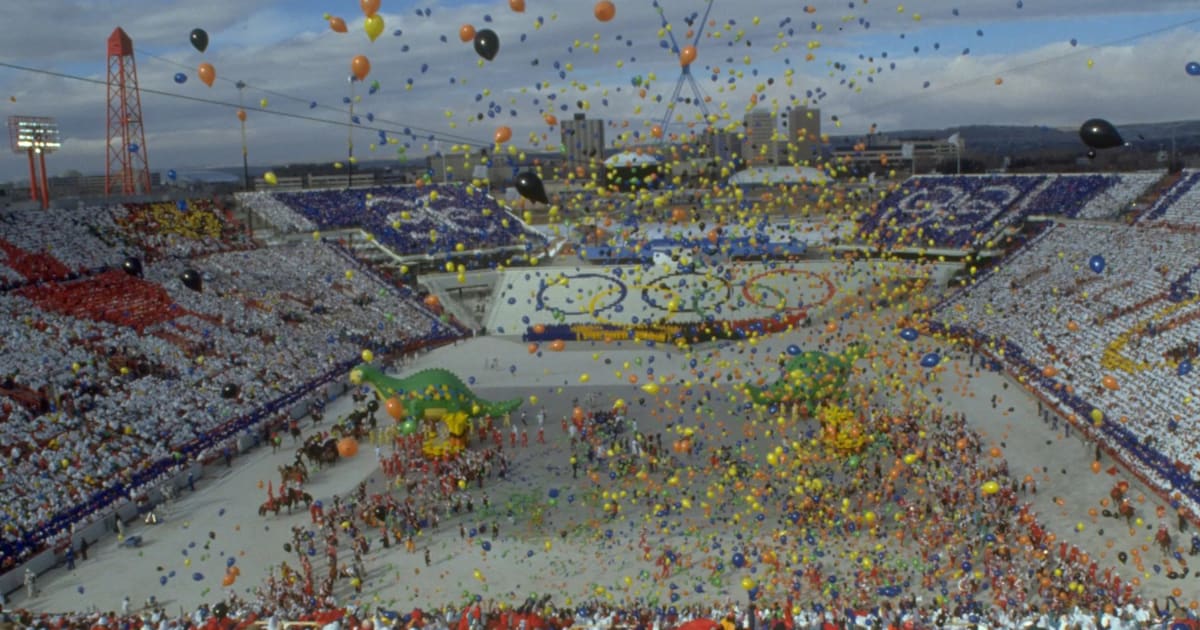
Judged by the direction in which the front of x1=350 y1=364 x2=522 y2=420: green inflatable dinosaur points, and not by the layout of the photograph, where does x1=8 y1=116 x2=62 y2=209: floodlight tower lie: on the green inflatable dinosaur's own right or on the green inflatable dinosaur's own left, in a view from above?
on the green inflatable dinosaur's own right

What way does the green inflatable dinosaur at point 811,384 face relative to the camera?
to the viewer's right

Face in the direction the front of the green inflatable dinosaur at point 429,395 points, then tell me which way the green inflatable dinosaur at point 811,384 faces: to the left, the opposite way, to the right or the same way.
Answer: the opposite way

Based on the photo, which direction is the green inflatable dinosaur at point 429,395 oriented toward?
to the viewer's left

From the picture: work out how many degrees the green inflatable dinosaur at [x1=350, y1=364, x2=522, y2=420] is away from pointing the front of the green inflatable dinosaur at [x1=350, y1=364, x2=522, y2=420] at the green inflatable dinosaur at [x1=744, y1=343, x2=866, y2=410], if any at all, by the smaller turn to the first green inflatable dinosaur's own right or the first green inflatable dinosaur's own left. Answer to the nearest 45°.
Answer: approximately 180°

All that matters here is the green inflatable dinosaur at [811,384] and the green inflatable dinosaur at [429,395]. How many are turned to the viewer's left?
1
